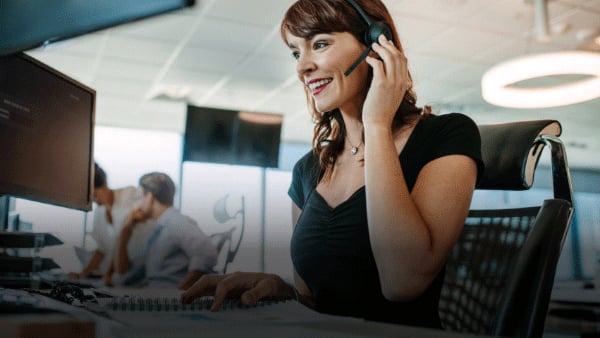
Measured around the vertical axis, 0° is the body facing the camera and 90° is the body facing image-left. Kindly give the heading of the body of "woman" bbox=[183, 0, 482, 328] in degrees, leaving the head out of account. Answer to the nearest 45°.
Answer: approximately 45°

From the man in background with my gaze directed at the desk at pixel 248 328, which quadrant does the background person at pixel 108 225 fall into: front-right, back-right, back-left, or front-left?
back-right

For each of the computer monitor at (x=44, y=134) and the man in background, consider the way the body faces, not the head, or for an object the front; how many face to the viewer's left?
1

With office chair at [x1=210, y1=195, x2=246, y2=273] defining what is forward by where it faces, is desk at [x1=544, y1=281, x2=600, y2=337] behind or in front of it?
behind

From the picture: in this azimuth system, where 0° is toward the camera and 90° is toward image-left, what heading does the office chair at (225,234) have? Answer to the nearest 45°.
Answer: approximately 90°

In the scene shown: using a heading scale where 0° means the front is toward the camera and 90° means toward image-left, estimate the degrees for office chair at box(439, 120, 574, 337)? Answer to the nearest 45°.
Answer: approximately 45°

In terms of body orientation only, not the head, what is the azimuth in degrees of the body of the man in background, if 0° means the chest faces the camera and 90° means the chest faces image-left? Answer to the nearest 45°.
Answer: approximately 90°

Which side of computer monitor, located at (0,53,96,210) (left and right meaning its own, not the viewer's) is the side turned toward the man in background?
left

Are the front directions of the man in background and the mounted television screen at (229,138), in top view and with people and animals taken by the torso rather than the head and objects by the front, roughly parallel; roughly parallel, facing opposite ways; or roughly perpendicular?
roughly perpendicular

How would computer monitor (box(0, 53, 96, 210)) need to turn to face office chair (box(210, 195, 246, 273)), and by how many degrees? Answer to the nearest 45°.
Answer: approximately 90° to its left

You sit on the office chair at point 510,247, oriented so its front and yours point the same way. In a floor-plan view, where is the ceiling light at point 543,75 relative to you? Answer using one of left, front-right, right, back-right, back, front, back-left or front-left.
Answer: back-right

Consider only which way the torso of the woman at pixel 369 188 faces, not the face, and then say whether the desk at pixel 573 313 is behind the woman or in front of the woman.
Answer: behind

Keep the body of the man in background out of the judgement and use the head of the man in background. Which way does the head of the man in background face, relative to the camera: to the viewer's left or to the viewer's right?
to the viewer's left
